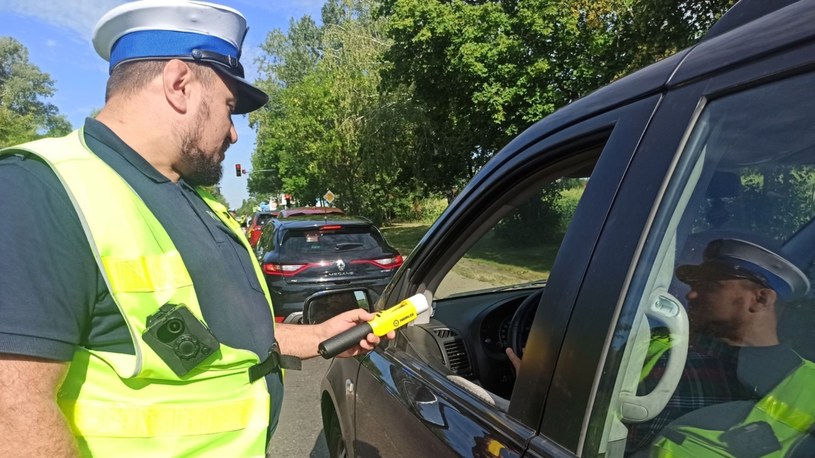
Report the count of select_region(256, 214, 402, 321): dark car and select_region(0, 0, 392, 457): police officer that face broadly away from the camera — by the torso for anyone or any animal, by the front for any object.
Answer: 1

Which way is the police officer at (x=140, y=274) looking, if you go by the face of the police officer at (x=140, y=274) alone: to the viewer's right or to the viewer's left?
to the viewer's right

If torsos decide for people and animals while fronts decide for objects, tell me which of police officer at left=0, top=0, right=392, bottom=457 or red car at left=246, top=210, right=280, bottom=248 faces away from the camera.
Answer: the red car

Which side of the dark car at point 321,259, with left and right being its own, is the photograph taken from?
back

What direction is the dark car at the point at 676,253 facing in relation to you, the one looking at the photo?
facing away from the viewer and to the left of the viewer

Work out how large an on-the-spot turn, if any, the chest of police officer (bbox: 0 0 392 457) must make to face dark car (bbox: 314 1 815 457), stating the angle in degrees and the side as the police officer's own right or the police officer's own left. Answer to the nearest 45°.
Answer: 0° — they already face it

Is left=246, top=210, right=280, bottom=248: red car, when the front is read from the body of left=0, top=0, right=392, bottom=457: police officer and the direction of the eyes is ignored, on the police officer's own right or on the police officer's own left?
on the police officer's own left

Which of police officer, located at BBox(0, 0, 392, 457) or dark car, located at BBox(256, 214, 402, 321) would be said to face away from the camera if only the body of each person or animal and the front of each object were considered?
the dark car

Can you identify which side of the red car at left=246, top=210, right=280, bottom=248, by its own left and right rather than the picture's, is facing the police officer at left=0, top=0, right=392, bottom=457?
back

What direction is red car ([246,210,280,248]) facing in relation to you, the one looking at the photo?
facing away from the viewer

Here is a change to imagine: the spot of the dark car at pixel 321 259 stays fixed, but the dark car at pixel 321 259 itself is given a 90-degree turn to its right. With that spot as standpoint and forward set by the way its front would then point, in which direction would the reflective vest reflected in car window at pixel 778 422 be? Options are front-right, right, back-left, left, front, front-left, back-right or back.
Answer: right
